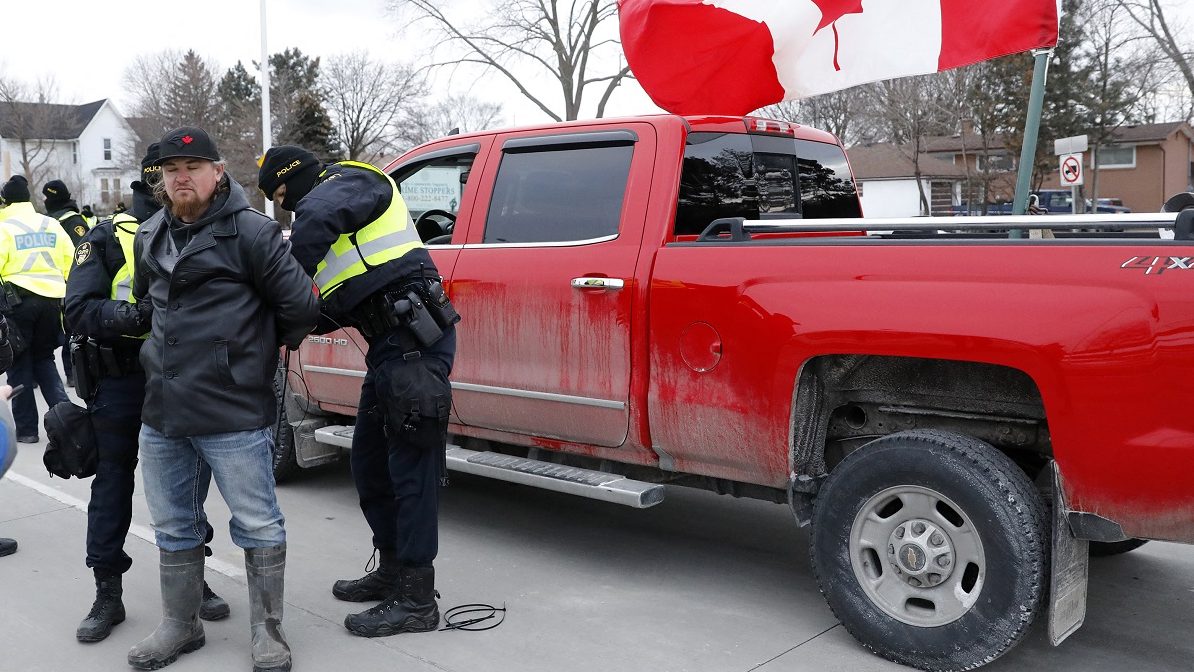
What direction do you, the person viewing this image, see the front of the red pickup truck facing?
facing away from the viewer and to the left of the viewer

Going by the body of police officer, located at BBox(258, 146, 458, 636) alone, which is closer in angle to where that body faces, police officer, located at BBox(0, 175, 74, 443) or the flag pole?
the police officer

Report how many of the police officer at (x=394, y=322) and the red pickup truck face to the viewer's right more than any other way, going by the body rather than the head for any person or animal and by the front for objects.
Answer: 0

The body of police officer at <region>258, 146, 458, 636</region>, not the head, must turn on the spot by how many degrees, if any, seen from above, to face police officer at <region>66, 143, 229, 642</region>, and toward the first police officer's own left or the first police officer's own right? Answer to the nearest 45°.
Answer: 0° — they already face them

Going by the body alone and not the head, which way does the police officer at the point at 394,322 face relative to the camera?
to the viewer's left

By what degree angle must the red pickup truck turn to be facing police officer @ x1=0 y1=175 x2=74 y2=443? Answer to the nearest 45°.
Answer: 0° — it already faces them
